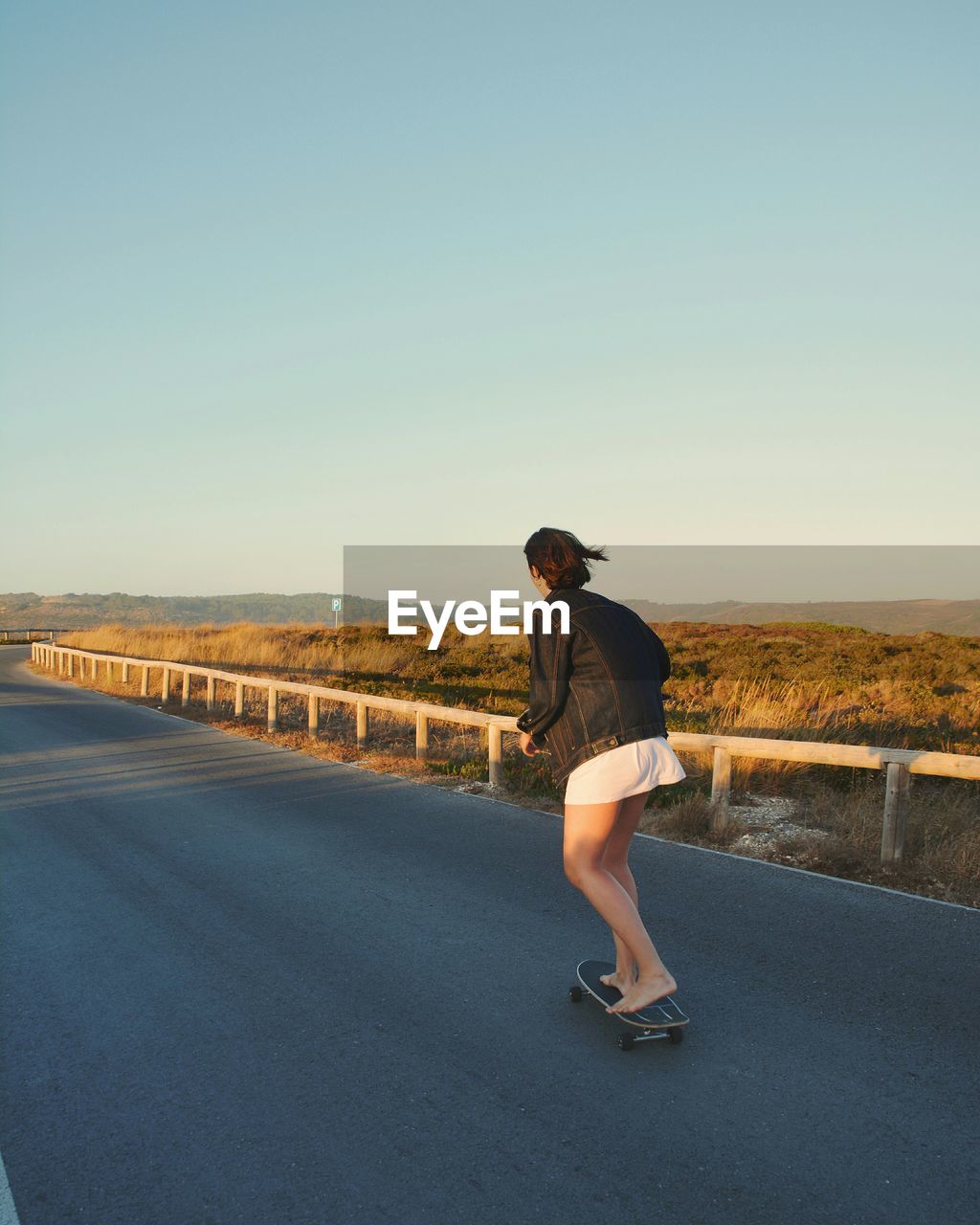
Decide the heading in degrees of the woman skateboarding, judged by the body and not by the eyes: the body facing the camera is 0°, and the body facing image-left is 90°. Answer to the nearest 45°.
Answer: approximately 135°

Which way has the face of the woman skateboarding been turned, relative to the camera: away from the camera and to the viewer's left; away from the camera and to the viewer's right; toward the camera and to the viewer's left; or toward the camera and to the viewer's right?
away from the camera and to the viewer's left
